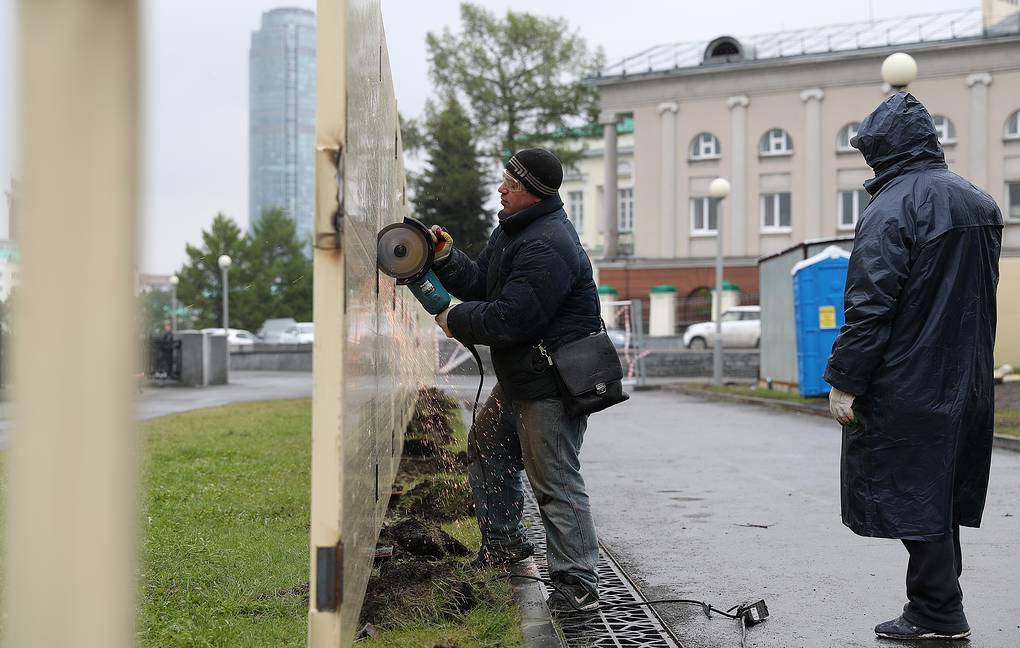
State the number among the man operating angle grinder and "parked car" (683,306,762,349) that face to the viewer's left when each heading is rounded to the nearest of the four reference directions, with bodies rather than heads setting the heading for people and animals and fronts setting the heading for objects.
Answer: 2

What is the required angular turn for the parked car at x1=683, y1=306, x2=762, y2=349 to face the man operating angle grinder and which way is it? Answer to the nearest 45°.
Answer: approximately 90° to its left

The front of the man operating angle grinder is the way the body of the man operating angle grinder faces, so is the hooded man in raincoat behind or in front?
behind

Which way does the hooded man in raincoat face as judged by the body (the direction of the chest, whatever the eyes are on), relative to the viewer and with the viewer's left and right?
facing away from the viewer and to the left of the viewer

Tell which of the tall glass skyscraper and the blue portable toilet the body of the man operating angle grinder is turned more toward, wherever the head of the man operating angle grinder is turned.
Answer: the tall glass skyscraper

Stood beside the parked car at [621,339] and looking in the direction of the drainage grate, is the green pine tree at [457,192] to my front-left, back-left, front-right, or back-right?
back-right

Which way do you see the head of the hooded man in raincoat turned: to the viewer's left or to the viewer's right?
to the viewer's left

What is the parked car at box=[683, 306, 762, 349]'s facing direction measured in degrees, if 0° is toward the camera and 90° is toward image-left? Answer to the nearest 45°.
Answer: approximately 90°

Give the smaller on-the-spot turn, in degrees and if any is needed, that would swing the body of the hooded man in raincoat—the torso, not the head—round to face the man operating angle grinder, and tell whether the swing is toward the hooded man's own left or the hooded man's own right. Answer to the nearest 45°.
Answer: approximately 45° to the hooded man's own left

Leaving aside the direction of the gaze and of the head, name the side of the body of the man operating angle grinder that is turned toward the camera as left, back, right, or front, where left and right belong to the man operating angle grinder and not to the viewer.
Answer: left

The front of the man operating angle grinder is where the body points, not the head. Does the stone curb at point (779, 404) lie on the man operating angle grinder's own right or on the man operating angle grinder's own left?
on the man operating angle grinder's own right

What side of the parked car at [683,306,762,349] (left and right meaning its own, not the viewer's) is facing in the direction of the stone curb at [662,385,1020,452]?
left
